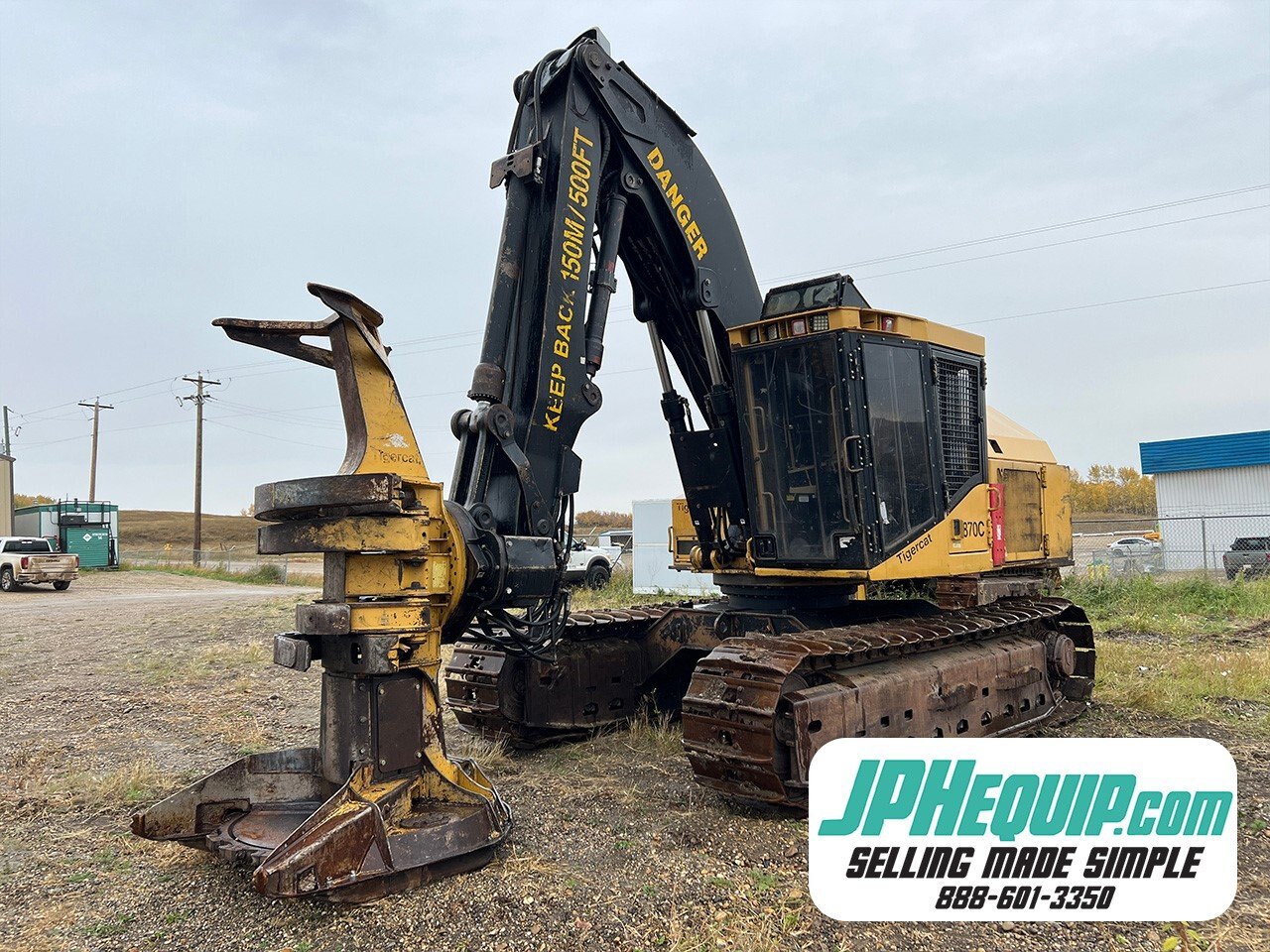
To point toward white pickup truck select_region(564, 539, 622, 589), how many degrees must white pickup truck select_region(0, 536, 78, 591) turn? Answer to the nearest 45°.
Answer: approximately 180°

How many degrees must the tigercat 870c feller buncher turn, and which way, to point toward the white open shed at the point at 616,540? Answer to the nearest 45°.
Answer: approximately 135° to its right

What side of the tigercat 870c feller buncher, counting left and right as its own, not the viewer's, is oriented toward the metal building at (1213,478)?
back

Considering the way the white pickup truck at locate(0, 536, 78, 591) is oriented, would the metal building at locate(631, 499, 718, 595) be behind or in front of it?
behind

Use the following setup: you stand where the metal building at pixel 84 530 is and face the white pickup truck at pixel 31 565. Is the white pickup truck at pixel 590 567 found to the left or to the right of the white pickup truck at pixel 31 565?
left

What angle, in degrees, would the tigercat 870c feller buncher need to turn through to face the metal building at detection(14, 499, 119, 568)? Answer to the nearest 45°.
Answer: approximately 90° to its right

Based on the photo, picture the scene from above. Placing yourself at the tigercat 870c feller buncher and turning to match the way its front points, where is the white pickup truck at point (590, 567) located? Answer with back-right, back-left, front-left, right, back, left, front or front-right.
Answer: back-right

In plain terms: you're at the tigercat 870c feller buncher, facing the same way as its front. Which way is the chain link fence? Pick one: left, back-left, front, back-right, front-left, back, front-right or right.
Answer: back

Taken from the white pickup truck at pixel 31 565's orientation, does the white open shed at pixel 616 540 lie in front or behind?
behind

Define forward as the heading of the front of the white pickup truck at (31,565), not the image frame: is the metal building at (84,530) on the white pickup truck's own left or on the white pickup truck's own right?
on the white pickup truck's own right

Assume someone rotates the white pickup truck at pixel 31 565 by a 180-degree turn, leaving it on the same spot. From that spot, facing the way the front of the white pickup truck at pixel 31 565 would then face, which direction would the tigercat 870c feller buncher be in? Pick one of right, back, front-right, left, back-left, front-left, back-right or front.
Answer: front-right

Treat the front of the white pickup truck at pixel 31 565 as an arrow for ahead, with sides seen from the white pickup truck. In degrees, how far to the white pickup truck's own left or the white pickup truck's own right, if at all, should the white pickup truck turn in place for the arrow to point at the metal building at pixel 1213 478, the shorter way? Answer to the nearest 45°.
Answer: approximately 180°

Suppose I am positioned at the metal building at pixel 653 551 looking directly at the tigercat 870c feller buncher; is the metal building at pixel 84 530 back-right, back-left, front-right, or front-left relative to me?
back-right

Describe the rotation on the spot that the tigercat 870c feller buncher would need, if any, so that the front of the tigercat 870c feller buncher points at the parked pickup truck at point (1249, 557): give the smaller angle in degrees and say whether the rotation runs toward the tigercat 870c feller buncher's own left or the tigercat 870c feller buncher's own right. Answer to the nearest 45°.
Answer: approximately 180°

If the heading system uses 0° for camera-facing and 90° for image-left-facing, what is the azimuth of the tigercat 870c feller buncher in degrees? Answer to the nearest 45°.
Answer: approximately 45°
